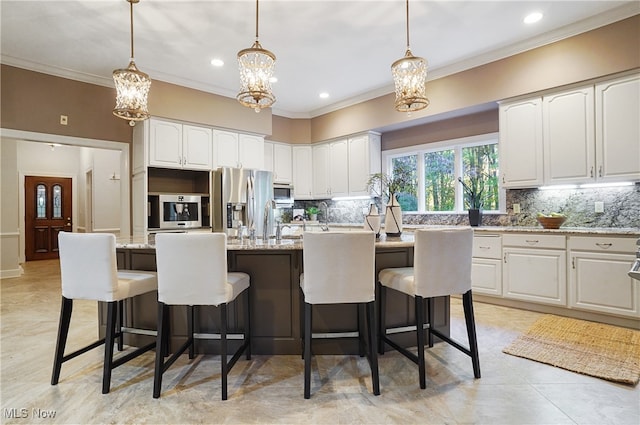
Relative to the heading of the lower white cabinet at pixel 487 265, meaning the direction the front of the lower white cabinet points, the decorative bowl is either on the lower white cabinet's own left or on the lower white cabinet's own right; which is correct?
on the lower white cabinet's own left

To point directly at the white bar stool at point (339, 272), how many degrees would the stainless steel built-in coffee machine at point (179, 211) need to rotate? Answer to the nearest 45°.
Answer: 0° — it already faces it

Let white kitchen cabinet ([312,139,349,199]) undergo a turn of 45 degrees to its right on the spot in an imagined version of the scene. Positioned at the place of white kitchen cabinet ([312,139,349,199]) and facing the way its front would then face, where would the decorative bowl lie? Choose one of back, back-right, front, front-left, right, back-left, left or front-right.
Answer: back-left

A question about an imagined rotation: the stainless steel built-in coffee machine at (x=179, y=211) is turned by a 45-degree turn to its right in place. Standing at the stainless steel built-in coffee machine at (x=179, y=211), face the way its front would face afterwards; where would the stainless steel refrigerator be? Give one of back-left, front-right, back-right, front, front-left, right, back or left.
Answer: back-left

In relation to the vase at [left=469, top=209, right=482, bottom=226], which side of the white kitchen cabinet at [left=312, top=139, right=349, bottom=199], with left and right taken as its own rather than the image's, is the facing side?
left

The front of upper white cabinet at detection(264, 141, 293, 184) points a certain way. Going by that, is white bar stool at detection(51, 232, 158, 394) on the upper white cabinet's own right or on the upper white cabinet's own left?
on the upper white cabinet's own right

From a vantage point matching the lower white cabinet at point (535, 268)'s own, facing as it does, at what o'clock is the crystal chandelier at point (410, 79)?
The crystal chandelier is roughly at 1 o'clock from the lower white cabinet.
